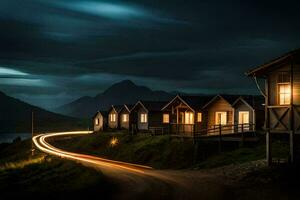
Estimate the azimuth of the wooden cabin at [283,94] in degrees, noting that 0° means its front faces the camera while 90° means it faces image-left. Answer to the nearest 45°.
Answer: approximately 0°
